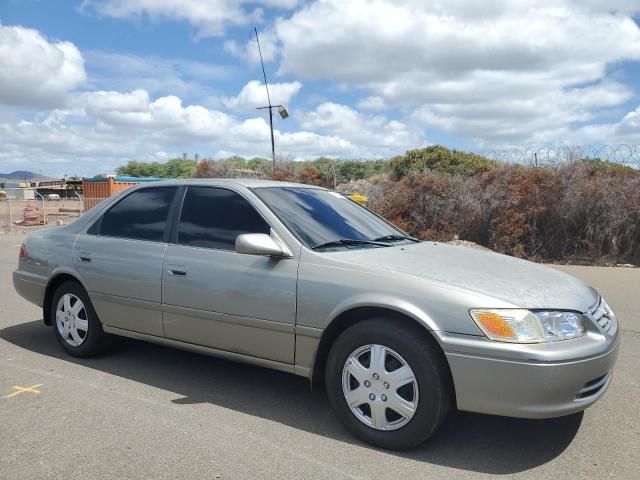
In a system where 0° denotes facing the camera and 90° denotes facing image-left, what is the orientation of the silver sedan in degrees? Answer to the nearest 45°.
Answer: approximately 315°

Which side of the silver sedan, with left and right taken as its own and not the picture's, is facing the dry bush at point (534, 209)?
left
